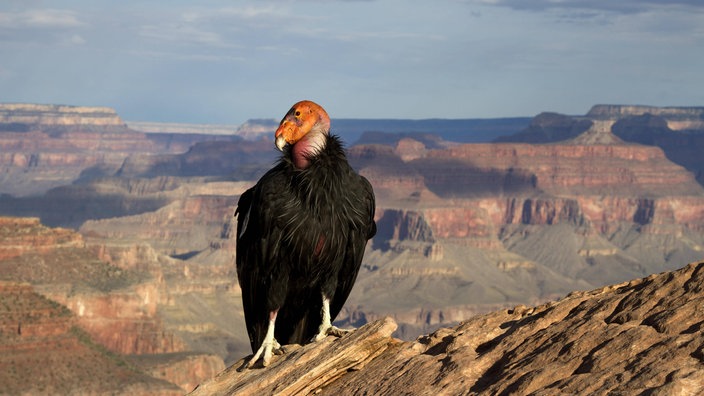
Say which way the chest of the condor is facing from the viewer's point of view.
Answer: toward the camera
